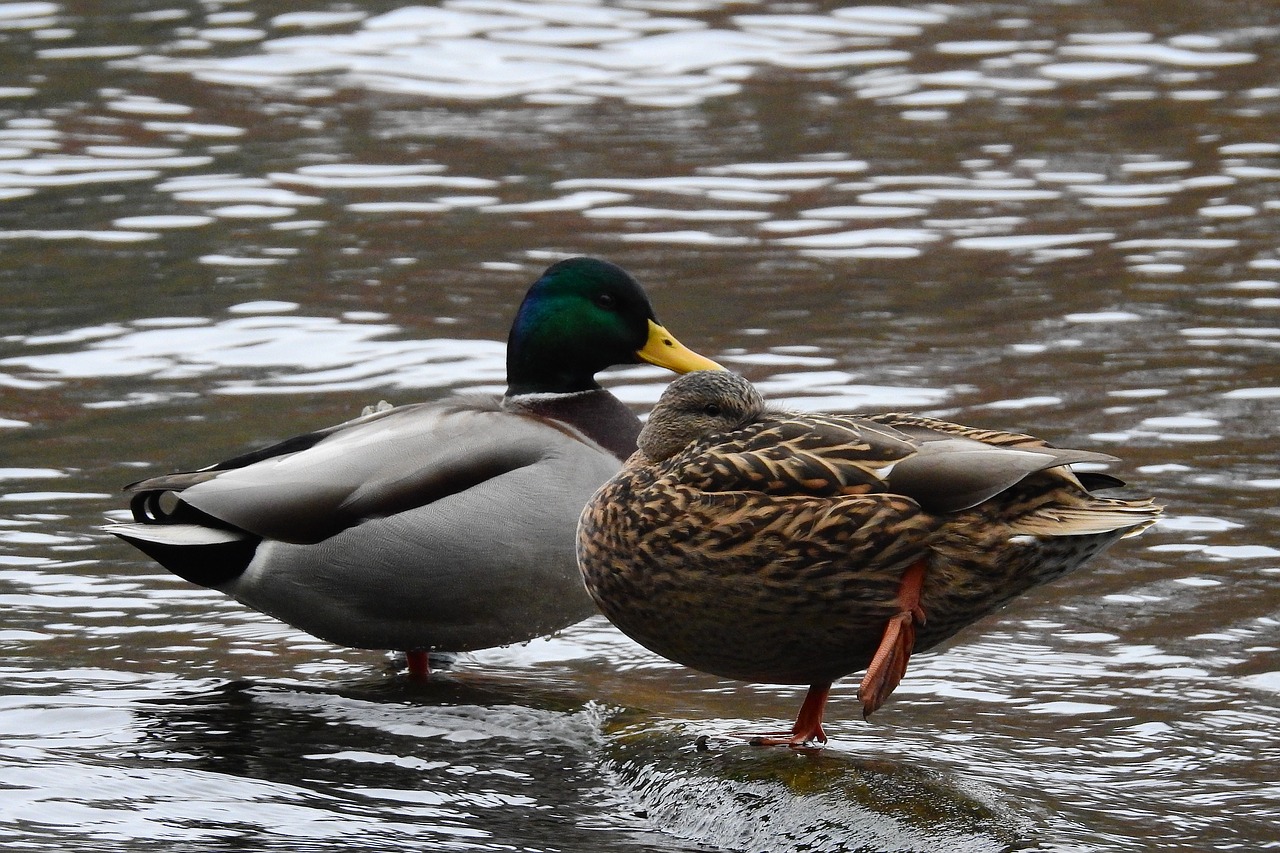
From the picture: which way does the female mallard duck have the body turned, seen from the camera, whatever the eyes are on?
to the viewer's left

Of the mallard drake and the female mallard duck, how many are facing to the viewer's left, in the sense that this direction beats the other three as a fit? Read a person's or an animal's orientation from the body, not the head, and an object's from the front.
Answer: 1

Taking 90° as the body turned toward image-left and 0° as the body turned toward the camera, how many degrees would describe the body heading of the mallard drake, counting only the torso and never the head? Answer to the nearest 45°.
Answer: approximately 270°

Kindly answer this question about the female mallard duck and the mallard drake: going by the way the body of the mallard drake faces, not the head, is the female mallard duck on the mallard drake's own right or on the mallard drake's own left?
on the mallard drake's own right

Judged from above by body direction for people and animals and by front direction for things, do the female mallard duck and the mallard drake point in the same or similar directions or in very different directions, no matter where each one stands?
very different directions

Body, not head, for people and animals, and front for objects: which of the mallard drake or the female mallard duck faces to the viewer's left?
the female mallard duck

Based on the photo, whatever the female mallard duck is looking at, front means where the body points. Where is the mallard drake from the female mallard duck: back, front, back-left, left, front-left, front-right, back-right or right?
front-right
